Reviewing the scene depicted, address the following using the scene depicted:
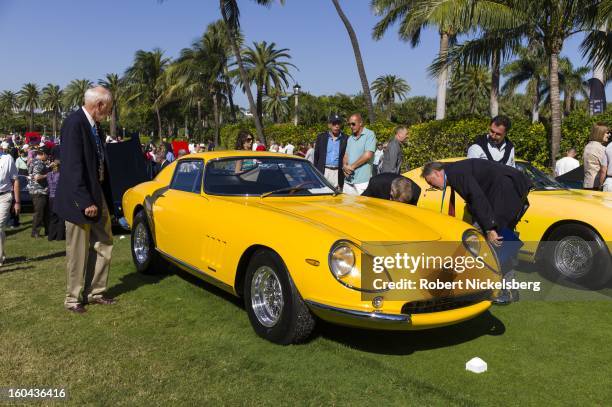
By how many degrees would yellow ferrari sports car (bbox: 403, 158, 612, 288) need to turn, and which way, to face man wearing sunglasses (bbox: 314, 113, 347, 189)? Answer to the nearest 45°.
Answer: approximately 135° to its right

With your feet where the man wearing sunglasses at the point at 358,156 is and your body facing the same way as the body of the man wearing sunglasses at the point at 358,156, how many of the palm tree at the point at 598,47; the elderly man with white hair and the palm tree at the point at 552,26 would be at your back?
2

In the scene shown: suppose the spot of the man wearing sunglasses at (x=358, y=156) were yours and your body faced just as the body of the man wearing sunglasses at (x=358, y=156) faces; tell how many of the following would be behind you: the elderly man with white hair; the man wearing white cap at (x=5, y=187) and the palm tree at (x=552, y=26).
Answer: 1

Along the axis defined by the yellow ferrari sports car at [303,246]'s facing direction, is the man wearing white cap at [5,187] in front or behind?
behind

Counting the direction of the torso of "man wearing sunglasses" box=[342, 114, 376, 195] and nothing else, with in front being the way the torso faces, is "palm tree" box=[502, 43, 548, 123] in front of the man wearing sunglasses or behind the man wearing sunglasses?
behind

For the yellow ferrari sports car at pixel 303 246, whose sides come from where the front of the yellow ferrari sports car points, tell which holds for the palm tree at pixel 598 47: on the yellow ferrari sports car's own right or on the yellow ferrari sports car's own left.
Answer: on the yellow ferrari sports car's own left

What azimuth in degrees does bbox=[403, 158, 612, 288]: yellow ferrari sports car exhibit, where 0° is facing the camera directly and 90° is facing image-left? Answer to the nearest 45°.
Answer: approximately 315°

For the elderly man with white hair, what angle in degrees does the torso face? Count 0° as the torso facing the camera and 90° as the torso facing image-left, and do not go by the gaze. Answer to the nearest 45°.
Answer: approximately 315°

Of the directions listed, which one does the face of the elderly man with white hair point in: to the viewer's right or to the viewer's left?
to the viewer's right

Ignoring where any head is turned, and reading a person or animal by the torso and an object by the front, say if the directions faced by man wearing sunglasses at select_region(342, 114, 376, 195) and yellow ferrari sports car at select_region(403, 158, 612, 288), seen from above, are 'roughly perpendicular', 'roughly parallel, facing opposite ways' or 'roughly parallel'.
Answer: roughly perpendicular

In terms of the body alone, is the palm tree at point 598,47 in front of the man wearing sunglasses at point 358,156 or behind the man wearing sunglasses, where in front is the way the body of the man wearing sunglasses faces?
behind

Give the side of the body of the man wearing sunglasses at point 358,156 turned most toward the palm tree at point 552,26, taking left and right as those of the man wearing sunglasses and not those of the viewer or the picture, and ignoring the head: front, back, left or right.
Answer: back

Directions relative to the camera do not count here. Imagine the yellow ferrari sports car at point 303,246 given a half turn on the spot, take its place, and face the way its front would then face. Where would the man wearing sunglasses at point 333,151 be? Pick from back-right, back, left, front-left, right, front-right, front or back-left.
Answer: front-right
